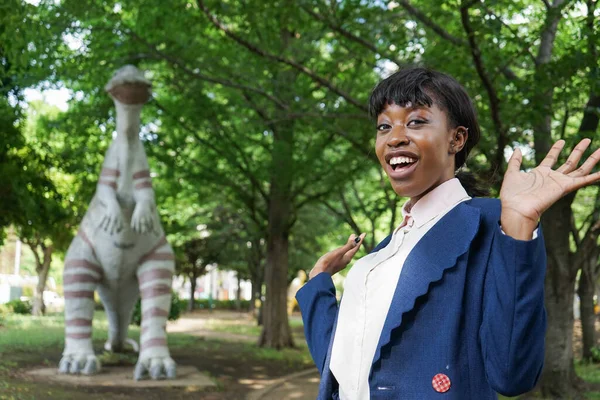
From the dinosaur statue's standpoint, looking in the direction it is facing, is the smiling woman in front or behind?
in front

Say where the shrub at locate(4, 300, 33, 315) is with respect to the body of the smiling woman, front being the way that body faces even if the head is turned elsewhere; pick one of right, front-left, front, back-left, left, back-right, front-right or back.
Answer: right

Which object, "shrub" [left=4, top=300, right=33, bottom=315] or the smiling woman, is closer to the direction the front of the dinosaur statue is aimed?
the smiling woman

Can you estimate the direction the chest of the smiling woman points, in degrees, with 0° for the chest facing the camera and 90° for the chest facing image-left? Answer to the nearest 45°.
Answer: approximately 45°

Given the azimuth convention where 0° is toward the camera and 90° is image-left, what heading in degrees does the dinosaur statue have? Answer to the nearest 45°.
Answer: approximately 0°

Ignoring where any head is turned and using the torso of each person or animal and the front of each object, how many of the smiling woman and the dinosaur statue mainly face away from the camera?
0
